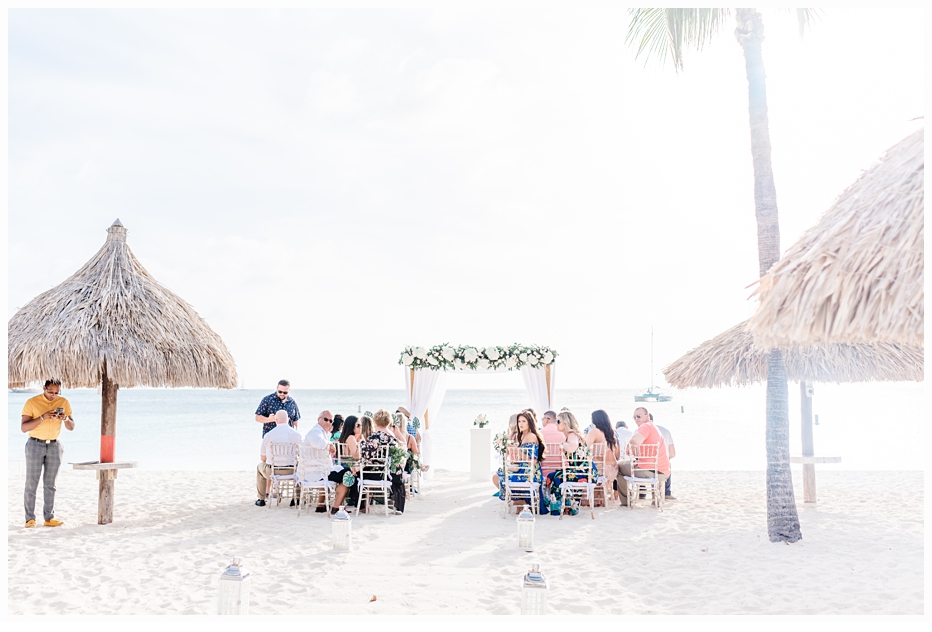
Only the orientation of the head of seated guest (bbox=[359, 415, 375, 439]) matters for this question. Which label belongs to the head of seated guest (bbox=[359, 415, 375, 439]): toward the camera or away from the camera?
away from the camera

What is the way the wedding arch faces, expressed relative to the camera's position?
facing the viewer

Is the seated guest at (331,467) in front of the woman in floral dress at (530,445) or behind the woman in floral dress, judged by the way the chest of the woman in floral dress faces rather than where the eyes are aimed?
in front

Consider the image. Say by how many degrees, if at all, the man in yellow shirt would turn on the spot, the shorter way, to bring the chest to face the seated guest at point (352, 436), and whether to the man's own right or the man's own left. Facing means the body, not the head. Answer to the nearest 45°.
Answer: approximately 45° to the man's own left

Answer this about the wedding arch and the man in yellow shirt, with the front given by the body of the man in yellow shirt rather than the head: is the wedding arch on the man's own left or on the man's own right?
on the man's own left

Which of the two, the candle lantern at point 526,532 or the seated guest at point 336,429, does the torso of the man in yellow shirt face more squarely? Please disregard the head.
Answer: the candle lantern

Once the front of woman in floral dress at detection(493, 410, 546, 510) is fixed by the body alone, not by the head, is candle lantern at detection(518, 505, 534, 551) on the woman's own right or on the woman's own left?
on the woman's own left

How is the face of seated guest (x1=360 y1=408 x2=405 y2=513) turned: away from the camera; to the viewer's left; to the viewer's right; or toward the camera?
away from the camera

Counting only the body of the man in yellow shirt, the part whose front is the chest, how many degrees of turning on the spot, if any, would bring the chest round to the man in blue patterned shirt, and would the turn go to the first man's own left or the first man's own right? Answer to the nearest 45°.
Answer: approximately 45° to the first man's own left
